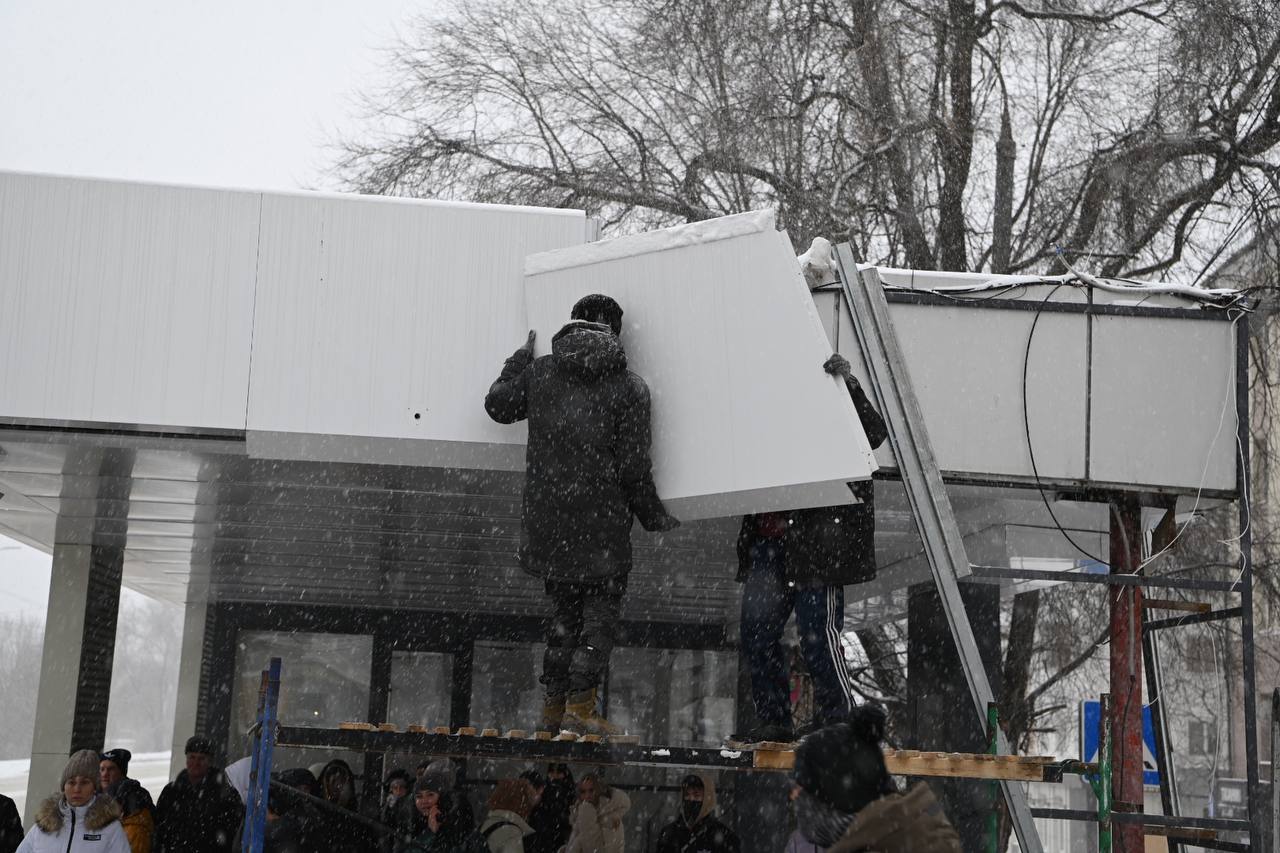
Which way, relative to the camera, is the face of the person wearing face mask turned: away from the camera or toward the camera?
toward the camera

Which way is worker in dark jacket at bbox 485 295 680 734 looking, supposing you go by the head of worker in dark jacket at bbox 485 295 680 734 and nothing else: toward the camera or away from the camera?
away from the camera

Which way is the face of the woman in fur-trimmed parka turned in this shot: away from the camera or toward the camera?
toward the camera

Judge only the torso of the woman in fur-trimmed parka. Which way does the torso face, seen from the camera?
toward the camera

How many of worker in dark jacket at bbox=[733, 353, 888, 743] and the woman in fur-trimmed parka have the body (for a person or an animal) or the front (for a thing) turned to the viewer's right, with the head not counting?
0

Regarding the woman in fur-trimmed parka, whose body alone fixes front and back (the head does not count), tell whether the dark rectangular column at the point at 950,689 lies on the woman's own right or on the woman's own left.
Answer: on the woman's own left
